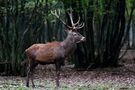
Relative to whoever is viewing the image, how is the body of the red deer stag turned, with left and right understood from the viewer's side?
facing to the right of the viewer
